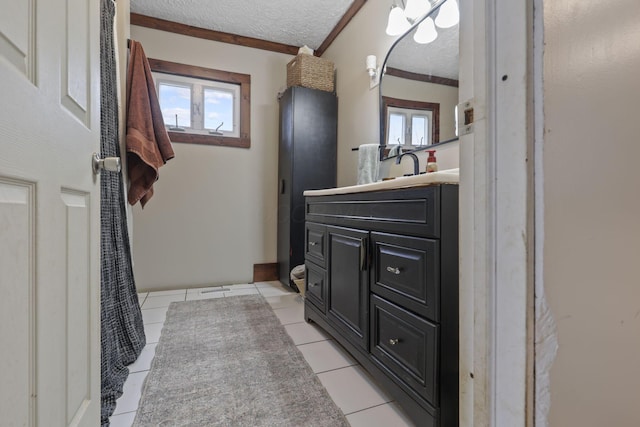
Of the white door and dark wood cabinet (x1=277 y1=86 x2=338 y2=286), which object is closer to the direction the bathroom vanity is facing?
the white door

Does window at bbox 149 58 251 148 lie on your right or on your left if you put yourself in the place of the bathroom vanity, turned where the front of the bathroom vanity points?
on your right

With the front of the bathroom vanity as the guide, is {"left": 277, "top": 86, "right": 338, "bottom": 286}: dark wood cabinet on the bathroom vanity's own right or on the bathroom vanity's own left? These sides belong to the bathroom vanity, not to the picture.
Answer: on the bathroom vanity's own right

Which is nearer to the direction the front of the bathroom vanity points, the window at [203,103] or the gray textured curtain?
the gray textured curtain

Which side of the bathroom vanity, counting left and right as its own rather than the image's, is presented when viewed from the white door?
front
